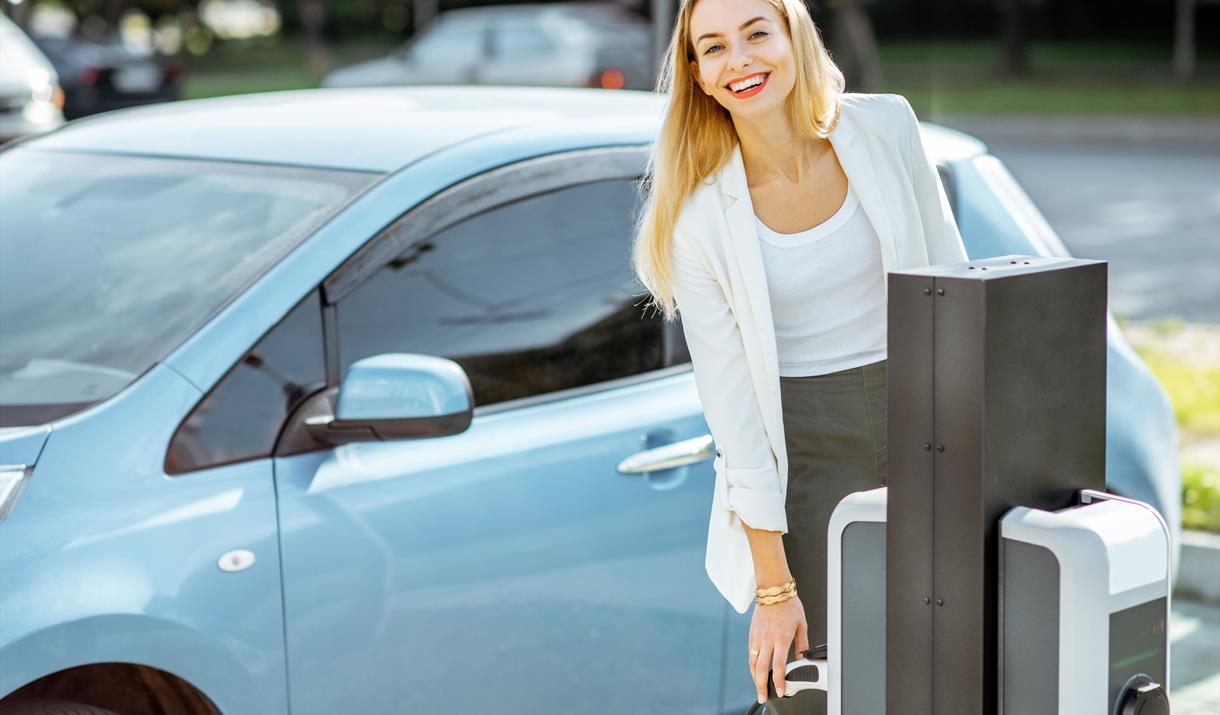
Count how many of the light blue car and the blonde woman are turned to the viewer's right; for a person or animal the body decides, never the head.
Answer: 0

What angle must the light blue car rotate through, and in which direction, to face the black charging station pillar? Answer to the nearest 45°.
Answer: approximately 90° to its left

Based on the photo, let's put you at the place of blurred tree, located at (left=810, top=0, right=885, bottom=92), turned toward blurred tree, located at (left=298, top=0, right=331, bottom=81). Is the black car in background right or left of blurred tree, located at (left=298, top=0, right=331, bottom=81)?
left

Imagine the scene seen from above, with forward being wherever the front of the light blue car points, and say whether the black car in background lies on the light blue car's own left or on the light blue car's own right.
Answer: on the light blue car's own right

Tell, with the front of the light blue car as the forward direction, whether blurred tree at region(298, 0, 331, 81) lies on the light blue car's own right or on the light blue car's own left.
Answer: on the light blue car's own right

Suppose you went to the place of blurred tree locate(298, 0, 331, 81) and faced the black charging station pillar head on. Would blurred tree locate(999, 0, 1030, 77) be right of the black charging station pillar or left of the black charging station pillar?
left

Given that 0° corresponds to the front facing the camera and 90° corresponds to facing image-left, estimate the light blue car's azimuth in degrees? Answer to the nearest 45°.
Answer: approximately 45°

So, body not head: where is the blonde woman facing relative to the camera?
toward the camera
